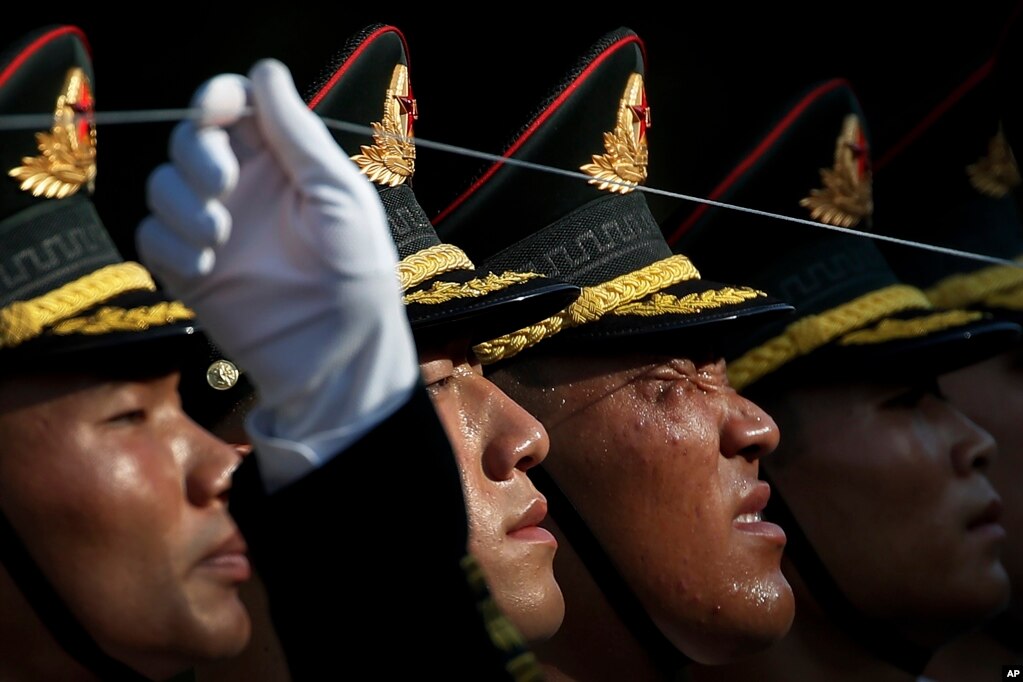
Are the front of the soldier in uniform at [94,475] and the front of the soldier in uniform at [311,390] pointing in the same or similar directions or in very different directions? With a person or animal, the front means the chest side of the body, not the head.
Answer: same or similar directions

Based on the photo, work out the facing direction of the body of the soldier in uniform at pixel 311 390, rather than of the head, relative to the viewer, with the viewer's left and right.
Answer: facing to the right of the viewer

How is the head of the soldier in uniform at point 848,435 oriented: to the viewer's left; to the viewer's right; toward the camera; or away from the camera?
to the viewer's right

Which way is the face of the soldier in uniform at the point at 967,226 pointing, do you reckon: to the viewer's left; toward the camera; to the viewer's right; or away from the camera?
to the viewer's right

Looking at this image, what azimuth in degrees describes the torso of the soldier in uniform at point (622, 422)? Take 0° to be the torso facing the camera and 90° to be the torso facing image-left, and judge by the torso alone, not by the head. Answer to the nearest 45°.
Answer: approximately 270°

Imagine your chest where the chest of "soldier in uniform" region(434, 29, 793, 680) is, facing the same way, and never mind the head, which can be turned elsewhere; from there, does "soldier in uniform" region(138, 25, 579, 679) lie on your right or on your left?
on your right

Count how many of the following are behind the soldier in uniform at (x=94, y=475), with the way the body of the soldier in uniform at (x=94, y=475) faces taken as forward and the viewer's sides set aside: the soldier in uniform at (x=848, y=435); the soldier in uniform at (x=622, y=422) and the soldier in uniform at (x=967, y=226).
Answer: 0

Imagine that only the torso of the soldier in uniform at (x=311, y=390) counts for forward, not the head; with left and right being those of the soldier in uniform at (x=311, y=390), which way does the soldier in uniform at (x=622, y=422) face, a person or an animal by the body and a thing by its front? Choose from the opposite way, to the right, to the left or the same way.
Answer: the same way

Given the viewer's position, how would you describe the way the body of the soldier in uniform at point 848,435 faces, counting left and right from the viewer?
facing to the right of the viewer

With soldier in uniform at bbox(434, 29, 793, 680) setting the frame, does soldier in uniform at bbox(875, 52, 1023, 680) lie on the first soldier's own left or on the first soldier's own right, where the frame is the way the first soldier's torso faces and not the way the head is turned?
on the first soldier's own left

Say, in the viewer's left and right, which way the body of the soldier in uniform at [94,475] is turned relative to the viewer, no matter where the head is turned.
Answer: facing to the right of the viewer

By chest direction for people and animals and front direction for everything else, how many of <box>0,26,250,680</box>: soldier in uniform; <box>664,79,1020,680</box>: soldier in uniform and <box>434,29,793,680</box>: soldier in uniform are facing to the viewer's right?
3

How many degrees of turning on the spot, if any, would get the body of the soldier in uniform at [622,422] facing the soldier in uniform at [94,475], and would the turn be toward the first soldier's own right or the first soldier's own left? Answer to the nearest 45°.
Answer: approximately 135° to the first soldier's own right

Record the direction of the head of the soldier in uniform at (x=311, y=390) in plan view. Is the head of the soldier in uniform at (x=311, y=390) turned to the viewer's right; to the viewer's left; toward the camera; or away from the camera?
to the viewer's right

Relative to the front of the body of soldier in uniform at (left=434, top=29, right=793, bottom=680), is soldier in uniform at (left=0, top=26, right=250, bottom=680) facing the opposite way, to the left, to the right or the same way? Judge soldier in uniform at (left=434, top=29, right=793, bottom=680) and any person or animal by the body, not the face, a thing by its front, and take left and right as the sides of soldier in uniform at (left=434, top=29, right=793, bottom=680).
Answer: the same way
